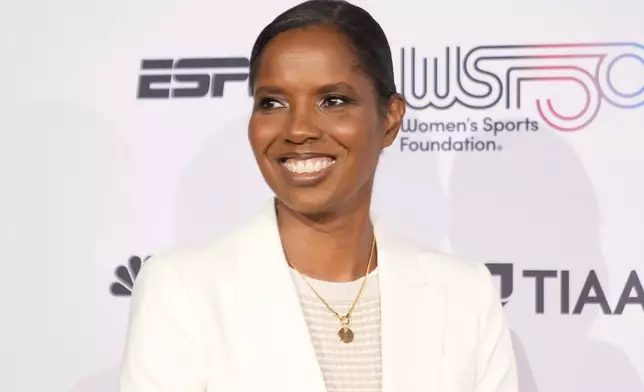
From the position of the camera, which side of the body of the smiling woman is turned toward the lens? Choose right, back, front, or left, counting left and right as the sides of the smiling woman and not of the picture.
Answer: front
